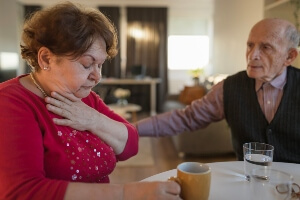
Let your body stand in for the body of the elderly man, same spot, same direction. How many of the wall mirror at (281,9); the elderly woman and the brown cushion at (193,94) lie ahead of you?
1

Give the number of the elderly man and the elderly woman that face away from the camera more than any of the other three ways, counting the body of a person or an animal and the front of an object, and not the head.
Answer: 0

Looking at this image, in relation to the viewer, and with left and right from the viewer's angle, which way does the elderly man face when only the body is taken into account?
facing the viewer and to the left of the viewer

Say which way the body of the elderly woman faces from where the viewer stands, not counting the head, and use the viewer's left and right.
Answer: facing the viewer and to the right of the viewer

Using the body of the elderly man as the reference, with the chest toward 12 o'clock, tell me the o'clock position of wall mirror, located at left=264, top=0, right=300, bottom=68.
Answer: The wall mirror is roughly at 5 o'clock from the elderly man.

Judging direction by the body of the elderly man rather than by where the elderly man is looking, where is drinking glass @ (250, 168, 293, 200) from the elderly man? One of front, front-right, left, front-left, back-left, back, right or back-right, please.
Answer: front-left

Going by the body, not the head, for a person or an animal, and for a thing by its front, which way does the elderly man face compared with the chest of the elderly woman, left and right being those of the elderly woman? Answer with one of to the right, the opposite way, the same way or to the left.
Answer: to the right
